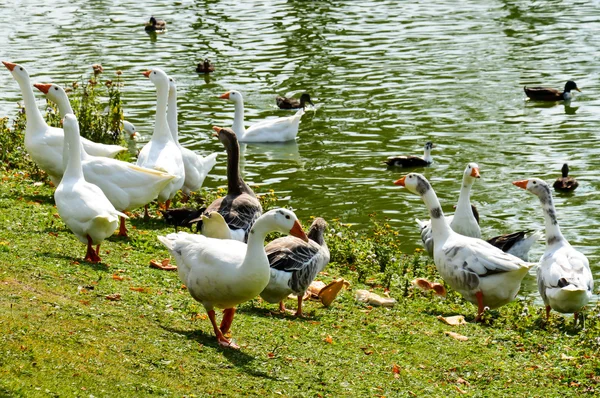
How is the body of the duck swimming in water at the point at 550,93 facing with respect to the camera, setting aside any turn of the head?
to the viewer's right

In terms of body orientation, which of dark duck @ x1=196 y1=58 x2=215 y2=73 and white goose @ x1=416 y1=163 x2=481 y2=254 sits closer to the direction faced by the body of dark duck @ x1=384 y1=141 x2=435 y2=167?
the white goose

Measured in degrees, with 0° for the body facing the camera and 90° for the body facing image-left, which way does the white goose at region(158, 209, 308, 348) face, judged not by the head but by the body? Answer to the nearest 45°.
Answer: approximately 270°

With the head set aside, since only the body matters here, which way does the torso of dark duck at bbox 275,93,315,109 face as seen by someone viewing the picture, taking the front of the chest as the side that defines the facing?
to the viewer's right

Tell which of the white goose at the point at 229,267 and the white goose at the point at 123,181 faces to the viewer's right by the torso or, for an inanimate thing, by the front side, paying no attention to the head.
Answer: the white goose at the point at 229,267

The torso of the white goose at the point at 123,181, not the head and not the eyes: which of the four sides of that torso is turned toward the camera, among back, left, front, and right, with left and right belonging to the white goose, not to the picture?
left

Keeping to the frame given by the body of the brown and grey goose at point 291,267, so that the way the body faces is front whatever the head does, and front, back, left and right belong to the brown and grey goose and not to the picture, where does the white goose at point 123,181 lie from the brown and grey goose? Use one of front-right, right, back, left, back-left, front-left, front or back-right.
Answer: left

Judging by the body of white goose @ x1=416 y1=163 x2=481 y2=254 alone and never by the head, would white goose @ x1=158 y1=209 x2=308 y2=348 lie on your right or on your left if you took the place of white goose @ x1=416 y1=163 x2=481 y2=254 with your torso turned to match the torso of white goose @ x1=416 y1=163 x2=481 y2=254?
on your right

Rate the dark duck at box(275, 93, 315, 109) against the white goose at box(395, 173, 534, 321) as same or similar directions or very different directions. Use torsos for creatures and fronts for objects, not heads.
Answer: very different directions

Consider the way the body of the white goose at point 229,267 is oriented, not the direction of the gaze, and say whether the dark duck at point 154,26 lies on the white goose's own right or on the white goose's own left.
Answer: on the white goose's own left

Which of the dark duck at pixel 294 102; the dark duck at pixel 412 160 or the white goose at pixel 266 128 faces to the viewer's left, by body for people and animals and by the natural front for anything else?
the white goose

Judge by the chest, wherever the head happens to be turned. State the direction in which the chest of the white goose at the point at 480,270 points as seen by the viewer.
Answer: to the viewer's left

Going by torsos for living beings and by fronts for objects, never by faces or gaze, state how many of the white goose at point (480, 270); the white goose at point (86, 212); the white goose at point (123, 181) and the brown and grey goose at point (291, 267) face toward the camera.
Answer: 0

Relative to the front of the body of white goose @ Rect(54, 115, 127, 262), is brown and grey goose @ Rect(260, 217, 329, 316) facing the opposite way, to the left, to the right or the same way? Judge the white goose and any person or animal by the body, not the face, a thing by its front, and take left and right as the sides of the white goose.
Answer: to the right

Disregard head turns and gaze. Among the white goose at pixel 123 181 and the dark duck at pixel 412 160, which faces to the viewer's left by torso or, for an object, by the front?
the white goose

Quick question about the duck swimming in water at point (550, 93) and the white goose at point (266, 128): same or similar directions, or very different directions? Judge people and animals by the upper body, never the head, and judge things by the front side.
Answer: very different directions

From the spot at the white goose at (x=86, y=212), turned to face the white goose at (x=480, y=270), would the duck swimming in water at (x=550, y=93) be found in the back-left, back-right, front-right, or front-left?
front-left
